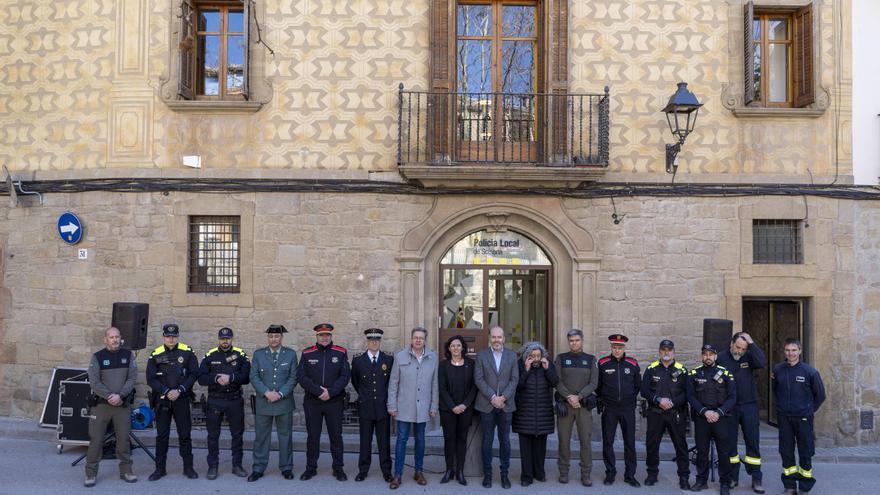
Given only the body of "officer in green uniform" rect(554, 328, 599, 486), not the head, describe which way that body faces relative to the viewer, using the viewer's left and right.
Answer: facing the viewer

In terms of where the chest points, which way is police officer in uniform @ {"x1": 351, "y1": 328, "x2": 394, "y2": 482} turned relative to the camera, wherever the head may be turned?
toward the camera

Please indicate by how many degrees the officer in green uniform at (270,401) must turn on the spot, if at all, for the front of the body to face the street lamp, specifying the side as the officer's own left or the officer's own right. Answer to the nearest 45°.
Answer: approximately 90° to the officer's own left

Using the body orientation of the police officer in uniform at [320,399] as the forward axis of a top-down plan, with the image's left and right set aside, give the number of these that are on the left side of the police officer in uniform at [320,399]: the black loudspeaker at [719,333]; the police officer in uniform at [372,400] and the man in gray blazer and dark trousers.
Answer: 3

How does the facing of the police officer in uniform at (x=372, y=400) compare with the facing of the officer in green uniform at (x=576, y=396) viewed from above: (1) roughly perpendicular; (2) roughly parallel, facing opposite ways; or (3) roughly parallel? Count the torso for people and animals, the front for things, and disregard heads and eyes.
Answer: roughly parallel

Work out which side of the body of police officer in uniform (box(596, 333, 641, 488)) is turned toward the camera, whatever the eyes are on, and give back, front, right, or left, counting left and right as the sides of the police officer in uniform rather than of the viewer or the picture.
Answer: front

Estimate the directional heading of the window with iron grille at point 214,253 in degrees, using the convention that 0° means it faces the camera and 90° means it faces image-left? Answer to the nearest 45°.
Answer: approximately 0°

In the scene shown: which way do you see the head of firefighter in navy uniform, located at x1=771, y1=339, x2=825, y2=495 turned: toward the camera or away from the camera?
toward the camera

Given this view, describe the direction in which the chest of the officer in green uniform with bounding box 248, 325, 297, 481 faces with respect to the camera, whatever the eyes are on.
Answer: toward the camera

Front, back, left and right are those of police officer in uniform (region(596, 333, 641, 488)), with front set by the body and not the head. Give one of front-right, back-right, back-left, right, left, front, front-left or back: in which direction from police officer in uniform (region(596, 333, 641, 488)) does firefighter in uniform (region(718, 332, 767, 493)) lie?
left

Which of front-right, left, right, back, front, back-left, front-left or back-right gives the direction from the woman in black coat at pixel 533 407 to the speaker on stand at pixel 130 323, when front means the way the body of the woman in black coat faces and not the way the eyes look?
right

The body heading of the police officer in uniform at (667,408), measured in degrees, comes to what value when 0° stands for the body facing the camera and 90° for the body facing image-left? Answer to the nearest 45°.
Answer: approximately 0°

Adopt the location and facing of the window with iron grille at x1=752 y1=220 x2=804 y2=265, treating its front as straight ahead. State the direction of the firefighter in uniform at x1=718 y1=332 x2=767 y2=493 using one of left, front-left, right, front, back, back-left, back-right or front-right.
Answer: front

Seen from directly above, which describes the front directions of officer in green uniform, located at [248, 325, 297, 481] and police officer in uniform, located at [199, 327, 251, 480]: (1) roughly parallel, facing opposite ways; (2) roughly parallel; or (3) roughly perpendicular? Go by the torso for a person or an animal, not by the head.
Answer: roughly parallel
